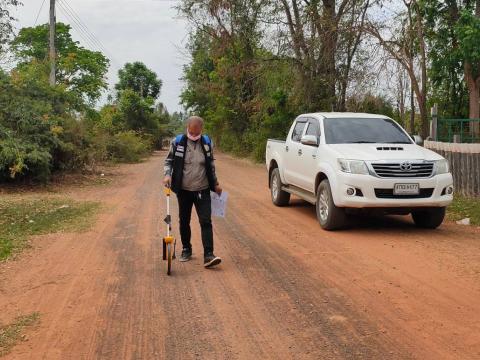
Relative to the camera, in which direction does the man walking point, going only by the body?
toward the camera

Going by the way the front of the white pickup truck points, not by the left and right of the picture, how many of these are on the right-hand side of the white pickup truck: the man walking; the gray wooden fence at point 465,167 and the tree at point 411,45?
1

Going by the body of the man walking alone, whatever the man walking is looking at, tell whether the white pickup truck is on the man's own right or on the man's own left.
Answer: on the man's own left

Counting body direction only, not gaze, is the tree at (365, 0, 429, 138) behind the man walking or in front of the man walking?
behind

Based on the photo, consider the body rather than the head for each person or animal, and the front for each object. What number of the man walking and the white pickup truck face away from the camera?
0

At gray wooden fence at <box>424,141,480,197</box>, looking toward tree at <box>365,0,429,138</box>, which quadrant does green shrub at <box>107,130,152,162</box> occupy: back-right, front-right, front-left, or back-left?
front-left

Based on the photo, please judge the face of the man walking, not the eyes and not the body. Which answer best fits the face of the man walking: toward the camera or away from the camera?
toward the camera

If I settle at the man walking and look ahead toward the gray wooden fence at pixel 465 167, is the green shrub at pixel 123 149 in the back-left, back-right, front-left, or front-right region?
front-left

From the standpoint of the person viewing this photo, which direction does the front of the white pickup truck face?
facing the viewer and to the right of the viewer

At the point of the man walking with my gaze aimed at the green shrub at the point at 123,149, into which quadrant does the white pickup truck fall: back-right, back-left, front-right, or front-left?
front-right

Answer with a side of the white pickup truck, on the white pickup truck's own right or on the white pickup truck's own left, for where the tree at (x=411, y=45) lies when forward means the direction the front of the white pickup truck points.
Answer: on the white pickup truck's own left

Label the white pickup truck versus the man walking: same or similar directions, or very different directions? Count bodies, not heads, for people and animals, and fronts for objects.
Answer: same or similar directions

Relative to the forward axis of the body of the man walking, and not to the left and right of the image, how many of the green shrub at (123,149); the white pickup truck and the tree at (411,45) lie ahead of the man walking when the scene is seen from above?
0

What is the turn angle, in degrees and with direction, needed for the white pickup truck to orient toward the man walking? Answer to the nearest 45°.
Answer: approximately 90° to its right

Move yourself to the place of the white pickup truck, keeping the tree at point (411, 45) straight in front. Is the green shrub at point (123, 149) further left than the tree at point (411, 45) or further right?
left

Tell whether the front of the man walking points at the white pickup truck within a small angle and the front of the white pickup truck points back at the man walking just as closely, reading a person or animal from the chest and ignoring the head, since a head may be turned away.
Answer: no

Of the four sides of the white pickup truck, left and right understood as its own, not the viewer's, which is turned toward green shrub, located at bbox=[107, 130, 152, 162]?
back

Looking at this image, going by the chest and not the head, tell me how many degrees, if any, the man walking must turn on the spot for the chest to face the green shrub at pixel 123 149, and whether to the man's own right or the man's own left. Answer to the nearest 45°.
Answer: approximately 180°

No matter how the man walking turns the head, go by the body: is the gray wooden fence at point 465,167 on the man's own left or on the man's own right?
on the man's own left
